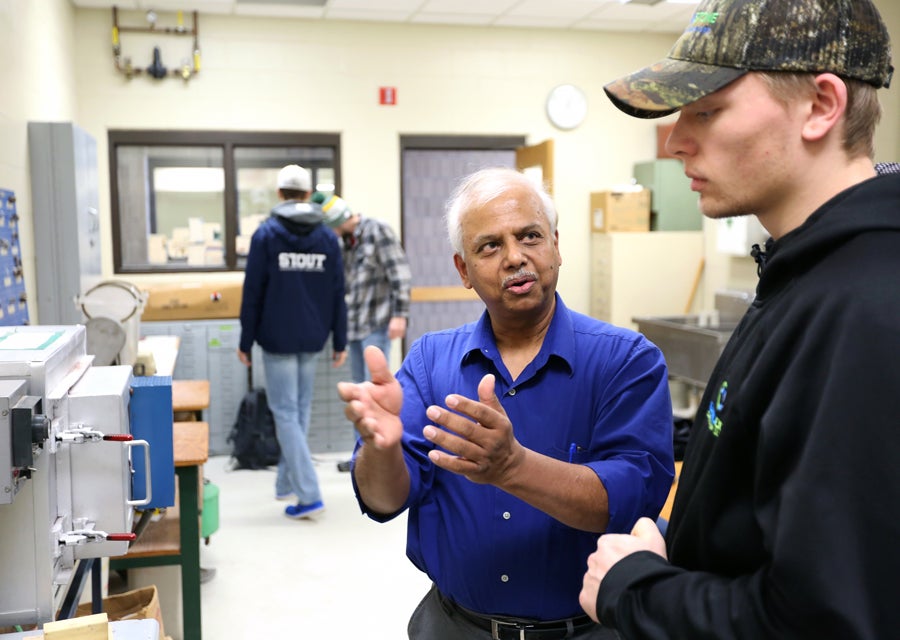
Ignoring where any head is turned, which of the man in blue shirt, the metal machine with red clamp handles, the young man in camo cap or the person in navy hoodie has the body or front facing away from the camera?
the person in navy hoodie

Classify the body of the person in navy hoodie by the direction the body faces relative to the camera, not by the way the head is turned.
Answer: away from the camera

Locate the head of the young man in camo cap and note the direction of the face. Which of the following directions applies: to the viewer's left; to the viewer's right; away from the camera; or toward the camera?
to the viewer's left

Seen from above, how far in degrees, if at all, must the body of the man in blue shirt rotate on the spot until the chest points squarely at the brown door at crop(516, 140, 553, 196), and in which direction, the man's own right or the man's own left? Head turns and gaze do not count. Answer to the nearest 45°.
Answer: approximately 180°

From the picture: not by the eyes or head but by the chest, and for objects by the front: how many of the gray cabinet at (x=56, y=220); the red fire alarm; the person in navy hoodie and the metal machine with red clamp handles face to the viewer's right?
2

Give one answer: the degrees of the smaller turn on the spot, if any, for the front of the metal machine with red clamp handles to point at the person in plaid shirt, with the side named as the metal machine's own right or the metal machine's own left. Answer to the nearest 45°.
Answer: approximately 45° to the metal machine's own left

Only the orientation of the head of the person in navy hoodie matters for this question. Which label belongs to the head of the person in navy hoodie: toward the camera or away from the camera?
away from the camera

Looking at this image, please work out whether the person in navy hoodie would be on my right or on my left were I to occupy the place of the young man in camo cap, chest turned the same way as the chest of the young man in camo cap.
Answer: on my right

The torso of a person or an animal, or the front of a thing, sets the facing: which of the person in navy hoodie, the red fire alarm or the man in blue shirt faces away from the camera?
the person in navy hoodie

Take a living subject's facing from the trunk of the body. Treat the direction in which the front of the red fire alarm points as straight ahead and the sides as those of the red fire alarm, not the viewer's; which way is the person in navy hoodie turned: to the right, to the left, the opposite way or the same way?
the opposite way

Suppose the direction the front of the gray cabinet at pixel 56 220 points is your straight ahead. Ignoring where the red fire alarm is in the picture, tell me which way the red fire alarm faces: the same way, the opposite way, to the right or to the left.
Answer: to the right

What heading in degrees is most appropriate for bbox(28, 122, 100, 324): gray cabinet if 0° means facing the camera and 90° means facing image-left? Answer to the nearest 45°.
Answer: approximately 270°

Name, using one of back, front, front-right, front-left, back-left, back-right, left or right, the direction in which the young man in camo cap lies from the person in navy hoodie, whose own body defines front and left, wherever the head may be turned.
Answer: back

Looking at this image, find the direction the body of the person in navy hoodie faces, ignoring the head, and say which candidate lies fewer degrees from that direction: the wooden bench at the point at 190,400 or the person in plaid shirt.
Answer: the person in plaid shirt

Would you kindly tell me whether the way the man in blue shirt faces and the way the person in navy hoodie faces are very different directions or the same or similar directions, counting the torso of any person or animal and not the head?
very different directions

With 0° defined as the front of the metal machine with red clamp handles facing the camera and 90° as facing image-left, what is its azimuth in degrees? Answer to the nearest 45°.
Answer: approximately 270°
